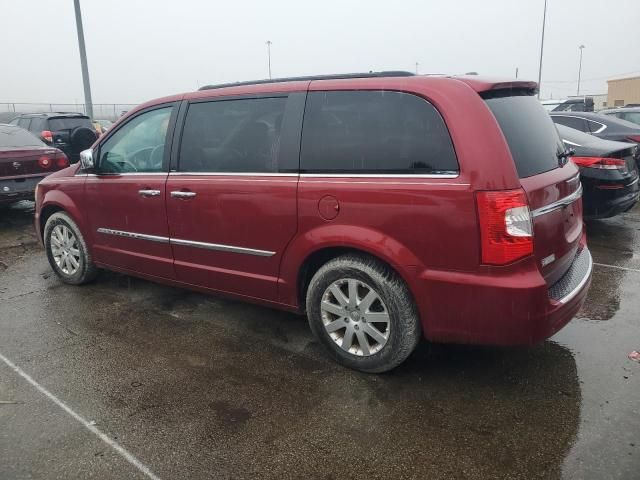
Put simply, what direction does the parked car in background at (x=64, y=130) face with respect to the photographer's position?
facing away from the viewer and to the left of the viewer

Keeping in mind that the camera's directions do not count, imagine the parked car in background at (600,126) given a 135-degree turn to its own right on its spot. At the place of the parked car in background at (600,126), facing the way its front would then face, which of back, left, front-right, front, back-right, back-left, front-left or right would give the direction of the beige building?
front-left

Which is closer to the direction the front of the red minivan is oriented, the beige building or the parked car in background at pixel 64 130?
the parked car in background

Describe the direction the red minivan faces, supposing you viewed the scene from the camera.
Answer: facing away from the viewer and to the left of the viewer

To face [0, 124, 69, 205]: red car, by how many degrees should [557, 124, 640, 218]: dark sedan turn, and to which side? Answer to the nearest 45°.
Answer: approximately 45° to its left

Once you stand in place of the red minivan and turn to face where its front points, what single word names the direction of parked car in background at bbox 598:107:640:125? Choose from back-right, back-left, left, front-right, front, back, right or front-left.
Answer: right

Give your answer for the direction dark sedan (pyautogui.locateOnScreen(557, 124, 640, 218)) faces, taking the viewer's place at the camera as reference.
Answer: facing away from the viewer and to the left of the viewer

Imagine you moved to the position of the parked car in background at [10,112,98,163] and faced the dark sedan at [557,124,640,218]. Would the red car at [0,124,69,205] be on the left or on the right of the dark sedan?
right

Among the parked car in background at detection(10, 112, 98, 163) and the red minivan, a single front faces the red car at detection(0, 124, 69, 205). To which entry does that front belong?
the red minivan

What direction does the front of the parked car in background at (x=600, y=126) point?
to the viewer's left

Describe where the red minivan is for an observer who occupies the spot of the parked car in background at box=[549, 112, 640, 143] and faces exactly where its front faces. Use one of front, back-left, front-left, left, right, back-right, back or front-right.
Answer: left
